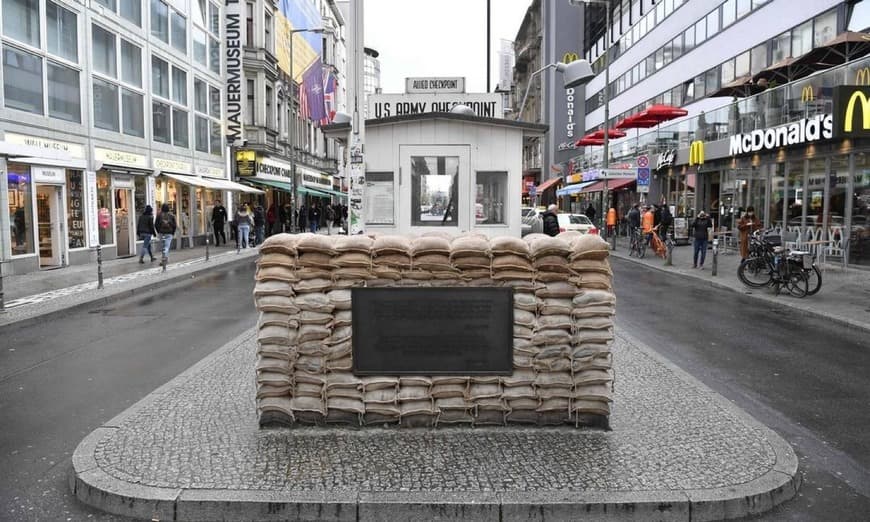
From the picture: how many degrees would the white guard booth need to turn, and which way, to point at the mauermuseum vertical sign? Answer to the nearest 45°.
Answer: approximately 135° to its right

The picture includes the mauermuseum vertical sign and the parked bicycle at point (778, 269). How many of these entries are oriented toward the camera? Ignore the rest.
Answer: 1

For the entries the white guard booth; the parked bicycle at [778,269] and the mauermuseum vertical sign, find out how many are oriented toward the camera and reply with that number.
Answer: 2

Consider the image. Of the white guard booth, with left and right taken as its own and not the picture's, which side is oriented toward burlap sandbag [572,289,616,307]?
front

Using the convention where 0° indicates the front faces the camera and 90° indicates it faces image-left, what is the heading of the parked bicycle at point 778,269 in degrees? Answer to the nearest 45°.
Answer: approximately 135°

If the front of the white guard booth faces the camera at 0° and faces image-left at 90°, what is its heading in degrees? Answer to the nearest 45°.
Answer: approximately 0°

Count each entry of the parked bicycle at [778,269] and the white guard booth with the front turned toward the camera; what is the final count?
1

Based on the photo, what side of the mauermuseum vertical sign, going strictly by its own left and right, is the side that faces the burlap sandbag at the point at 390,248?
front

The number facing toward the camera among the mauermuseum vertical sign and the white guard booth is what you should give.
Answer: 2

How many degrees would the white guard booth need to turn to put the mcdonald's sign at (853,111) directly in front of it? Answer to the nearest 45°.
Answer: approximately 135° to its left
